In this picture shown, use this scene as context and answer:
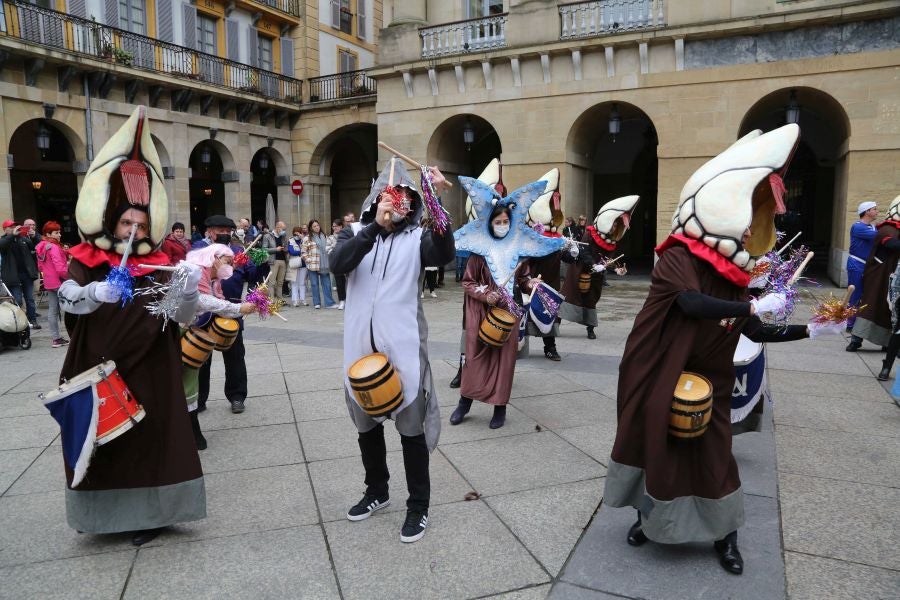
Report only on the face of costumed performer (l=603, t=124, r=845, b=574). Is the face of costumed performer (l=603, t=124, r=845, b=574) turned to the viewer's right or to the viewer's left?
to the viewer's right

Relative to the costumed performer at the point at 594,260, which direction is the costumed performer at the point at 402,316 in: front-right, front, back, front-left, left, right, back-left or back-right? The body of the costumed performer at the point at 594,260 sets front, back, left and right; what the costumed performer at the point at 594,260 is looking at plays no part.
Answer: right

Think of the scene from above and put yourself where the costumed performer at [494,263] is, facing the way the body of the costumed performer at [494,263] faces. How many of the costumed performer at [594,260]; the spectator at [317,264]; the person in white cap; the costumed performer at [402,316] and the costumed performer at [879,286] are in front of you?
1

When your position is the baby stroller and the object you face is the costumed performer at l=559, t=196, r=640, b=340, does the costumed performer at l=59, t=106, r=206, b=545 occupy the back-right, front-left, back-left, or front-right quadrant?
front-right

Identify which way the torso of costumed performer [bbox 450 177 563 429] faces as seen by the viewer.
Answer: toward the camera

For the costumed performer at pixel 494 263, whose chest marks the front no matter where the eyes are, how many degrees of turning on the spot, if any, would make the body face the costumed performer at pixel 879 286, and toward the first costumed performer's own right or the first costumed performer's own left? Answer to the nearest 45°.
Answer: approximately 135° to the first costumed performer's own left

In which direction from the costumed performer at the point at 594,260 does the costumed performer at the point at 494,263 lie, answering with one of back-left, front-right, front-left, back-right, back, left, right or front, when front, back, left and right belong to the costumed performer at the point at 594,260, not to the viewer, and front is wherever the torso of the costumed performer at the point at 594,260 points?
right
